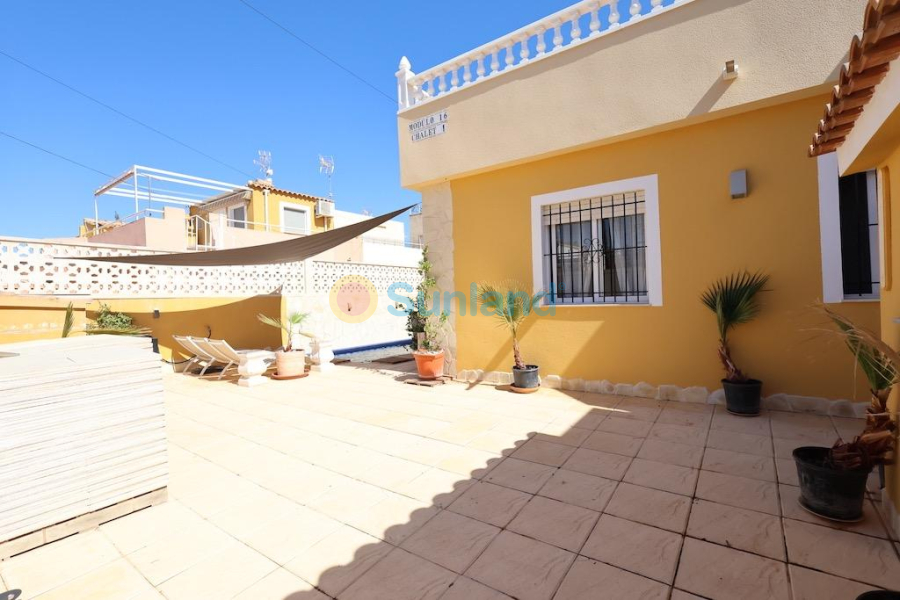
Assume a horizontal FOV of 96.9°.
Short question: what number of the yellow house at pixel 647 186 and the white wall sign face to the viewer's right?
0

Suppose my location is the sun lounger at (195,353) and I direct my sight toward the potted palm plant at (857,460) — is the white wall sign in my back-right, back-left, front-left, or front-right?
front-left

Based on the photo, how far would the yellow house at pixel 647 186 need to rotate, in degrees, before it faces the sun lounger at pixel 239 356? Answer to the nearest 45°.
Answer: approximately 45° to its right

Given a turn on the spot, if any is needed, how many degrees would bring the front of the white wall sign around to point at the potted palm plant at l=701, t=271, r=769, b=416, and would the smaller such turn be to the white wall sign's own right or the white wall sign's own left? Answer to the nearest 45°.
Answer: approximately 90° to the white wall sign's own left

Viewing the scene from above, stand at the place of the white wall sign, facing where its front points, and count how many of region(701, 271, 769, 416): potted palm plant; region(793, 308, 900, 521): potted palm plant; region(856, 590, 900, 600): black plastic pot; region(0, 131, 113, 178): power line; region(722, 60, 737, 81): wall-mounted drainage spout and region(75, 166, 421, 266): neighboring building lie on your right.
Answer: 2

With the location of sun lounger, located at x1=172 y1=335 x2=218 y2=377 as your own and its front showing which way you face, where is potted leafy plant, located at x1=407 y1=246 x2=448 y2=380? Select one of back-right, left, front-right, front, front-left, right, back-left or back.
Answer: front

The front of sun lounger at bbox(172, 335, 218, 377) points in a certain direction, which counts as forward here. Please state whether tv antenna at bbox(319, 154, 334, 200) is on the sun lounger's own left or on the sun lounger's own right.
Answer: on the sun lounger's own left

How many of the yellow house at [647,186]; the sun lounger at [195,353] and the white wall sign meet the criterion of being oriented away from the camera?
0

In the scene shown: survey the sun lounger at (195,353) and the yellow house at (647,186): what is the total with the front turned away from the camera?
0

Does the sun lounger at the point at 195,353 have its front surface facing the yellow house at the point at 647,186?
yes

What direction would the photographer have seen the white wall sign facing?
facing the viewer and to the left of the viewer

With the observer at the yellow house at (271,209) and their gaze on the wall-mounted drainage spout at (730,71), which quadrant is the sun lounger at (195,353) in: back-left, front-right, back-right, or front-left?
front-right

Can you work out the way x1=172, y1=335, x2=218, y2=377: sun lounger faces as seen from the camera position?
facing the viewer and to the right of the viewer

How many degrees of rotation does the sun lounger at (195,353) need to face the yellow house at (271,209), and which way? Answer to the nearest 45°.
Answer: approximately 135° to its left

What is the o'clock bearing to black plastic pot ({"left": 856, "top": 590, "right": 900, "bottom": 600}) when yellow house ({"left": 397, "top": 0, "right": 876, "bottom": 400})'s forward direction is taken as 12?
The black plastic pot is roughly at 12 o'clock from the yellow house.

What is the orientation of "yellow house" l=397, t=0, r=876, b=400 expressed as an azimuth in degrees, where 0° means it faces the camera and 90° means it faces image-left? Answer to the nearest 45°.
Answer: approximately 45°

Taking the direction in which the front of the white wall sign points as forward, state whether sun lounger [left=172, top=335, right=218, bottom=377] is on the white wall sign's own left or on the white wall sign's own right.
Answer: on the white wall sign's own right
